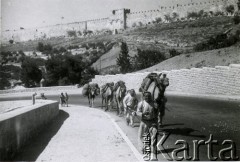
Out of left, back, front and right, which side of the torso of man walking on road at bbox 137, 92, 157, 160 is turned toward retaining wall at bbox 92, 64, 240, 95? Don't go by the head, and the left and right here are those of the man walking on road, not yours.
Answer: back

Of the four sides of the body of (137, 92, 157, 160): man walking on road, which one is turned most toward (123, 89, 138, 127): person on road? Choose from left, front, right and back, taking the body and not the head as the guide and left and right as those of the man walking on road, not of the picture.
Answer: back

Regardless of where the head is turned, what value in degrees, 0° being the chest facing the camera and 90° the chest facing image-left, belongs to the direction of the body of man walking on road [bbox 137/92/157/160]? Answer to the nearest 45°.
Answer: approximately 0°

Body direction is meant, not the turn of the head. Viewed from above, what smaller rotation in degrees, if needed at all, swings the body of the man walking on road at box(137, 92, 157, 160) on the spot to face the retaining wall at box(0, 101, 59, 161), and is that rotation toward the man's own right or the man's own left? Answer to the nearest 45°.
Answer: approximately 90° to the man's own right
